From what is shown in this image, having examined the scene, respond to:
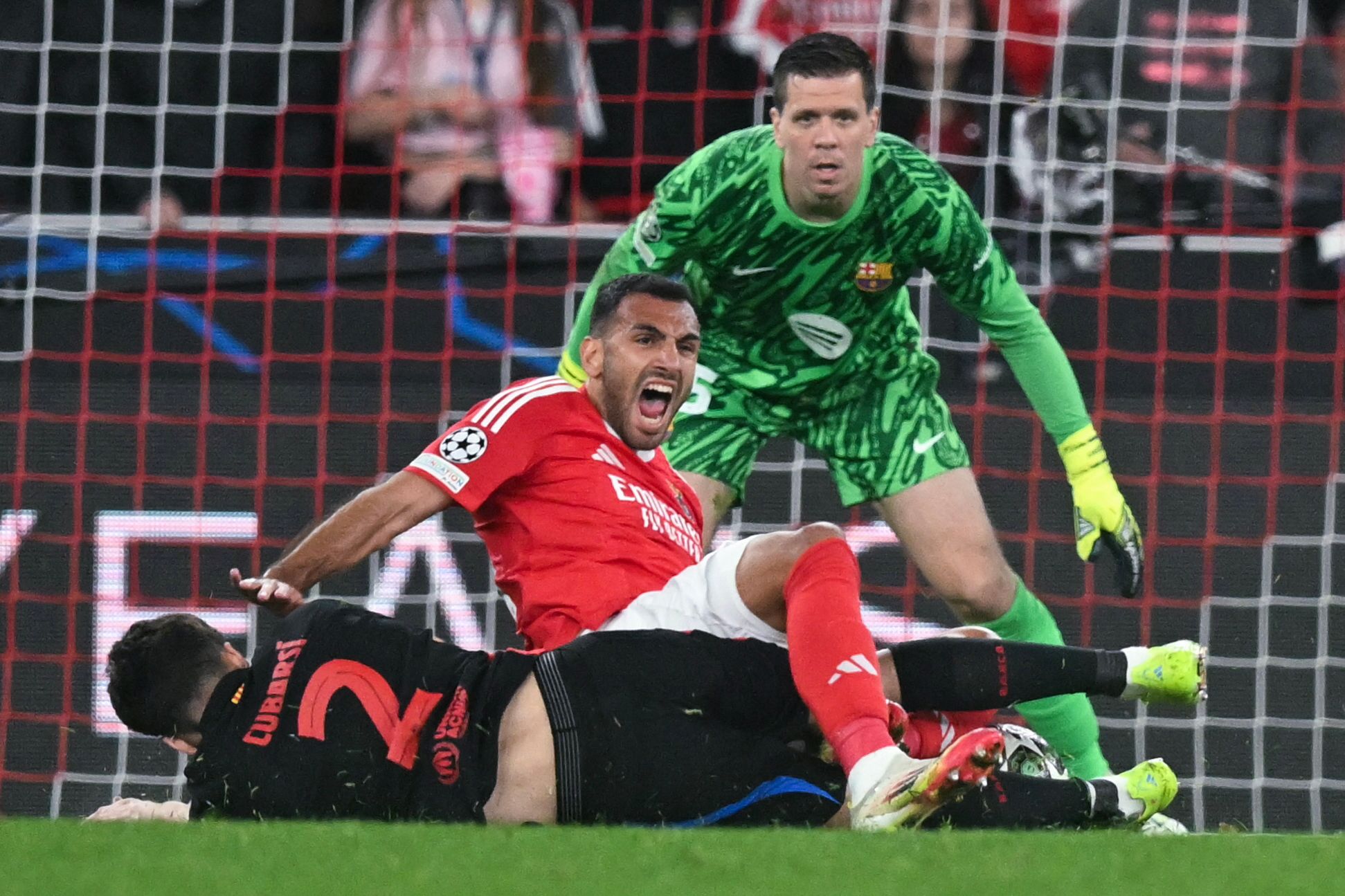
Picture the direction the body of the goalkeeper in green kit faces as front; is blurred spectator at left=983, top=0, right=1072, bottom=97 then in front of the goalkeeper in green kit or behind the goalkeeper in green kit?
behind

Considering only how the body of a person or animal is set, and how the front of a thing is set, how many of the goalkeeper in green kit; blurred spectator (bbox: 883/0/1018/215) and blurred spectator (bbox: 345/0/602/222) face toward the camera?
3

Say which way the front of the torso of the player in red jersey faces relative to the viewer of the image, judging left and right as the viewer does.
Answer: facing the viewer and to the right of the viewer

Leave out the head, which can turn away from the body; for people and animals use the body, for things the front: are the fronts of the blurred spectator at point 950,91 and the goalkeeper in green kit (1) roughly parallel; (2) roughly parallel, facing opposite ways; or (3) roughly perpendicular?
roughly parallel

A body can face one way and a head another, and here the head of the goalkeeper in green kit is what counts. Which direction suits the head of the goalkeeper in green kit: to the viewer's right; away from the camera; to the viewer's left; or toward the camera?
toward the camera

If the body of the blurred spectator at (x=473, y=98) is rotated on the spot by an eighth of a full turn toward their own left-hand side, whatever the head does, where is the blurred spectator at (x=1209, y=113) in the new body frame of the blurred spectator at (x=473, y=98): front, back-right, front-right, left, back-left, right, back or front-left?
front-left

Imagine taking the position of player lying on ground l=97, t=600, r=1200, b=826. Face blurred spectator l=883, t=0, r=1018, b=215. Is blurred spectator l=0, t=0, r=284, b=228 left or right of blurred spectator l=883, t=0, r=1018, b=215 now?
left

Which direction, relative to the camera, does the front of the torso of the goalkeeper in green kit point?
toward the camera

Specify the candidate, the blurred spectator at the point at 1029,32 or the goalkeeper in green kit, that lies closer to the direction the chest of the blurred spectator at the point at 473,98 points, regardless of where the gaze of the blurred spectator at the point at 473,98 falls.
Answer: the goalkeeper in green kit

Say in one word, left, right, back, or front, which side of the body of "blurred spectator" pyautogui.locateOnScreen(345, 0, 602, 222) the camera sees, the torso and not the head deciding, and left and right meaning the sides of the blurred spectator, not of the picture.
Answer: front

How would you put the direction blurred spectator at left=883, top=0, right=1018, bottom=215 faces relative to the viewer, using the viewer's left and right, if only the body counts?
facing the viewer

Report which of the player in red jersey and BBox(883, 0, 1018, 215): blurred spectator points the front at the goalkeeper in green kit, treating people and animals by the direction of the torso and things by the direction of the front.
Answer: the blurred spectator

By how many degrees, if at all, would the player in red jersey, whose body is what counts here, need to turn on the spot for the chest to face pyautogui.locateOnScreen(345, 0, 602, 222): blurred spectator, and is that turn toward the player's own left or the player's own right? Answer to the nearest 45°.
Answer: approximately 135° to the player's own left

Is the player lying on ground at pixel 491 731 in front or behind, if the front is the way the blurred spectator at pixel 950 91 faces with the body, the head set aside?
in front

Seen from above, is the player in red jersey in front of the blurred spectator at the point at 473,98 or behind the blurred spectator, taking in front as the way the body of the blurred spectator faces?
in front

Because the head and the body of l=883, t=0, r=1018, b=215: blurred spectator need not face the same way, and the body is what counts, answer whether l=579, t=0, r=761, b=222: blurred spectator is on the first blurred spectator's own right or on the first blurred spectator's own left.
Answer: on the first blurred spectator's own right

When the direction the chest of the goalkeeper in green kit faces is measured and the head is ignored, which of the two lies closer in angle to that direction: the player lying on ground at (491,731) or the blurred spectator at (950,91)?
the player lying on ground
